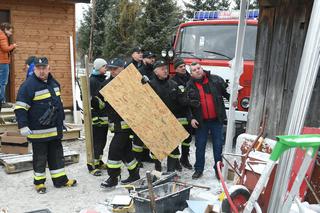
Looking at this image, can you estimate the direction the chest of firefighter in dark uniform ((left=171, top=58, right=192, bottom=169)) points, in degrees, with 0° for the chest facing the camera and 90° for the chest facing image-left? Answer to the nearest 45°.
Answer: approximately 315°

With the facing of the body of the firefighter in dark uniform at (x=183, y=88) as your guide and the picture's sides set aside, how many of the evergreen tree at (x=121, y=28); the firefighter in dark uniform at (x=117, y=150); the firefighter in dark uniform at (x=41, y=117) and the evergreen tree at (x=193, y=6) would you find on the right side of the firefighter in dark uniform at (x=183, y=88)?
2

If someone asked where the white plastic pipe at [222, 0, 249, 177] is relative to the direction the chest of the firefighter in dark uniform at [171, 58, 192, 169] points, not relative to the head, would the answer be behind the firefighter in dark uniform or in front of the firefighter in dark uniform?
in front

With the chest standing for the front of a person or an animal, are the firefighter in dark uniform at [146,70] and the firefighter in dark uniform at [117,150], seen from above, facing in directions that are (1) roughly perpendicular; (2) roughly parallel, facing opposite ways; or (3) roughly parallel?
roughly perpendicular

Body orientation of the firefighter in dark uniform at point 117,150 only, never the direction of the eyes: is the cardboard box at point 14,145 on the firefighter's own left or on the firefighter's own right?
on the firefighter's own right

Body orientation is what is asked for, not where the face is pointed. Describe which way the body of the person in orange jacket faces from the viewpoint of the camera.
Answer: to the viewer's right

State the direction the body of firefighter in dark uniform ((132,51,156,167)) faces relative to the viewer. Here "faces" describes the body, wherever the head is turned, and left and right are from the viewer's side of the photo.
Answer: facing the viewer and to the right of the viewer

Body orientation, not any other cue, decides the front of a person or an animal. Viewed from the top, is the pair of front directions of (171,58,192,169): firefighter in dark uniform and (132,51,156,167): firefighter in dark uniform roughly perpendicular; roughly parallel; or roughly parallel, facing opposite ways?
roughly parallel
